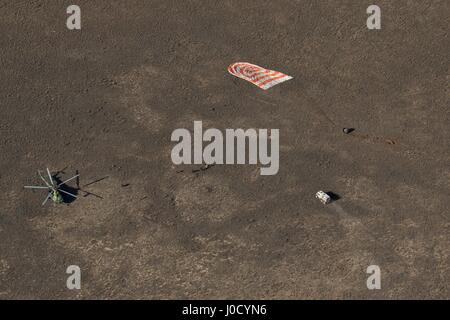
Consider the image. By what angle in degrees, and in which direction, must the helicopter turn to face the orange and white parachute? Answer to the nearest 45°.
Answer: approximately 90° to its left
